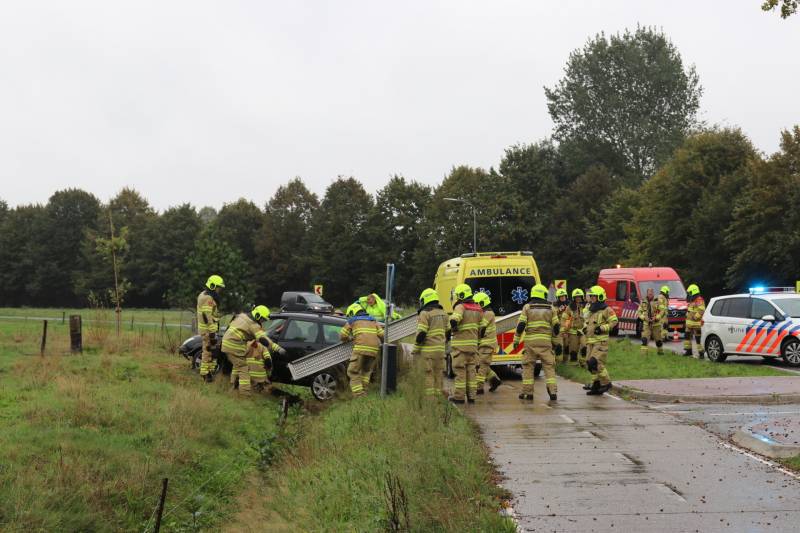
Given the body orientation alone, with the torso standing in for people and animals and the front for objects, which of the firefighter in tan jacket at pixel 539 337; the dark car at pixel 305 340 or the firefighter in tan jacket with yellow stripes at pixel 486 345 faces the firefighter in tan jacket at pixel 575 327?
the firefighter in tan jacket at pixel 539 337

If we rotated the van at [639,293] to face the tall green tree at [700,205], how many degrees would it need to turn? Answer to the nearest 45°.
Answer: approximately 135° to its left

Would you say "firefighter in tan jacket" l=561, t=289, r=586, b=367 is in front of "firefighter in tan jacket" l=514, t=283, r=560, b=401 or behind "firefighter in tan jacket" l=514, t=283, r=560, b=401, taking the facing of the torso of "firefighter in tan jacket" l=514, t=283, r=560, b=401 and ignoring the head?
in front

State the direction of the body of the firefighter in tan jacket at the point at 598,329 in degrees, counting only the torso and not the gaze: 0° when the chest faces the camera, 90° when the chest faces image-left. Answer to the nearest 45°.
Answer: approximately 90°

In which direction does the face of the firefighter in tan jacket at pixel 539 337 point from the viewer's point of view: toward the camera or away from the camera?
away from the camera

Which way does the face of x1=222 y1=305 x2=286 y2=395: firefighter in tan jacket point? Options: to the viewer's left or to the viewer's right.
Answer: to the viewer's right

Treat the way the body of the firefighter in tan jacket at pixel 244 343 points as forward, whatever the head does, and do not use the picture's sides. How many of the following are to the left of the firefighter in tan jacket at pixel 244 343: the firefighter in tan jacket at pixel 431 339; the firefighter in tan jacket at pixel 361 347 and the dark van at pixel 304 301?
1

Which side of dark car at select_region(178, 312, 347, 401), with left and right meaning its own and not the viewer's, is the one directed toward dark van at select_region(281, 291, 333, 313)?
right

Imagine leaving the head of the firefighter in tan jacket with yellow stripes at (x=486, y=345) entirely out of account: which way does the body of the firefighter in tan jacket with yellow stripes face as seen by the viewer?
to the viewer's left

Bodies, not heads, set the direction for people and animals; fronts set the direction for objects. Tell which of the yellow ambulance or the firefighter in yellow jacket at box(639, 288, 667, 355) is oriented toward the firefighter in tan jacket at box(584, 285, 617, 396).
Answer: the firefighter in yellow jacket at box(639, 288, 667, 355)
